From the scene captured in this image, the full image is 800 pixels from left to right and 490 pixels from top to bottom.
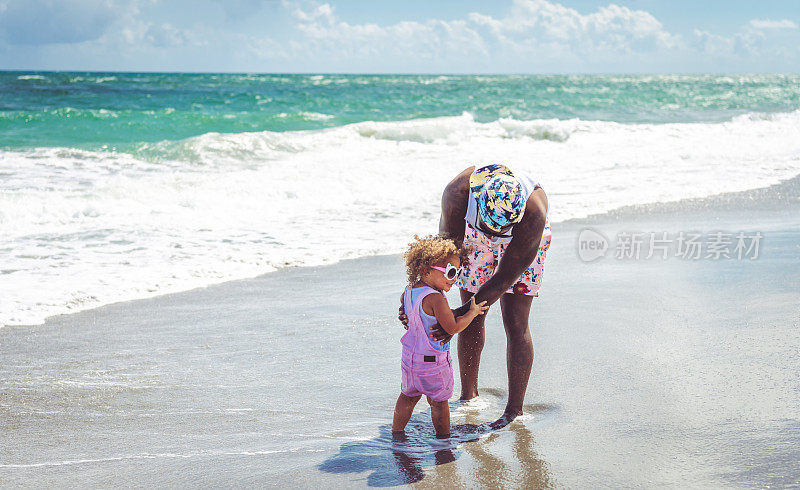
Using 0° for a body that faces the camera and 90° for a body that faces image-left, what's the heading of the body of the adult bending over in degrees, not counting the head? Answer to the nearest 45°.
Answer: approximately 45°

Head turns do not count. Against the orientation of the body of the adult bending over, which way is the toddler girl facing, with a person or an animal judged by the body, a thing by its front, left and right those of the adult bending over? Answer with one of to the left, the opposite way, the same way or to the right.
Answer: the opposite way

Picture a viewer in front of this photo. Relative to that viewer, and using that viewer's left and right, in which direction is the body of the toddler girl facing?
facing away from the viewer and to the right of the viewer

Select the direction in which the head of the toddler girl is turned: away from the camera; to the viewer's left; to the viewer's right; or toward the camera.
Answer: to the viewer's right
